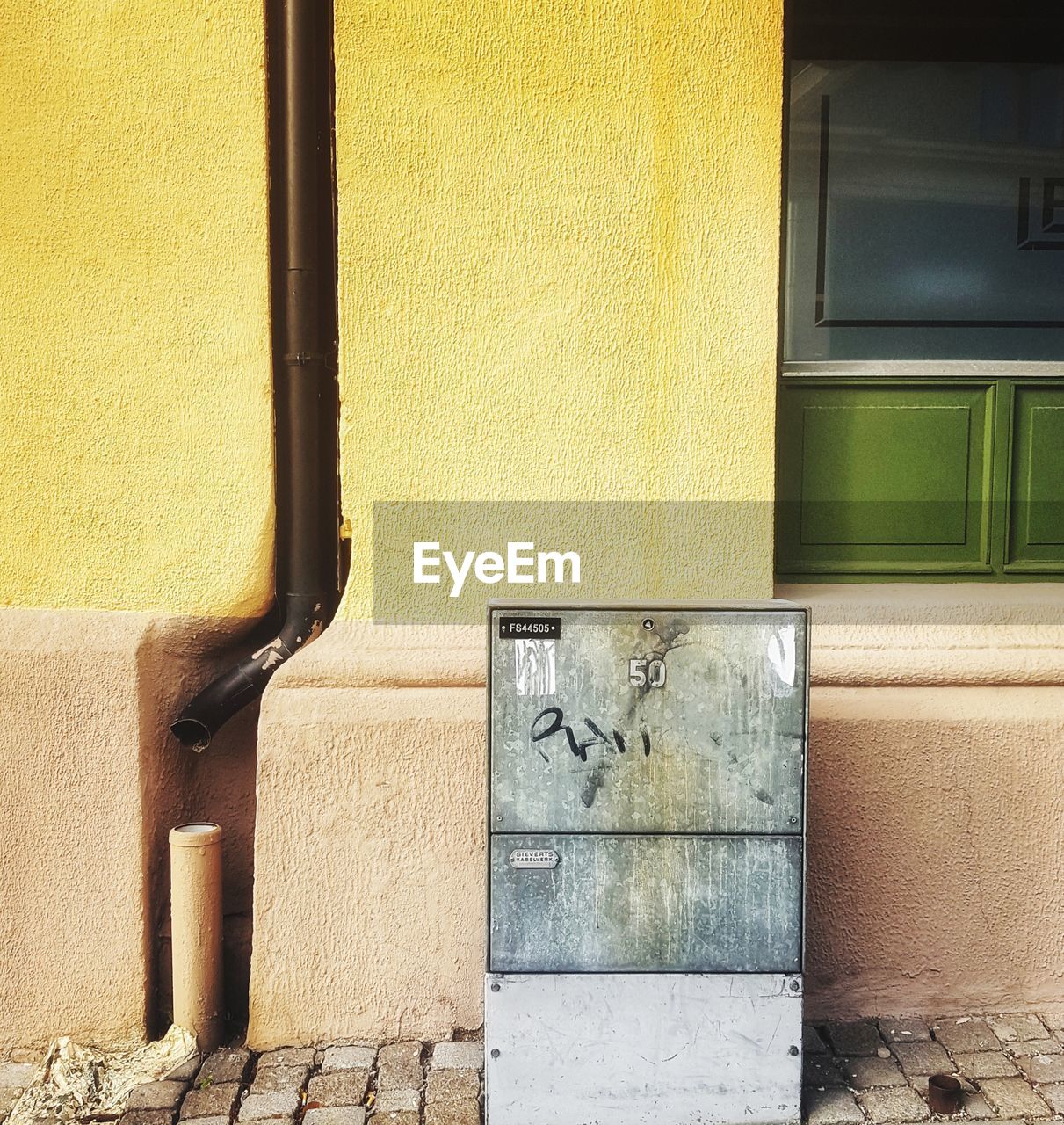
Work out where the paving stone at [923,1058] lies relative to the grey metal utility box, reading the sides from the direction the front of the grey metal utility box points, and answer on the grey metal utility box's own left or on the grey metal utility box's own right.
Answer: on the grey metal utility box's own left

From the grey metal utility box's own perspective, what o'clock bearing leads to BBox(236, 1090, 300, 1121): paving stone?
The paving stone is roughly at 3 o'clock from the grey metal utility box.

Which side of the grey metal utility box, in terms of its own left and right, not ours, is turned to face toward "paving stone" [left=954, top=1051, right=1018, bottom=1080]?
left

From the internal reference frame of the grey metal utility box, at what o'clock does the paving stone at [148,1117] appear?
The paving stone is roughly at 3 o'clock from the grey metal utility box.

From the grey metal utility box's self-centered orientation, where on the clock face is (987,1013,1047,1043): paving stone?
The paving stone is roughly at 8 o'clock from the grey metal utility box.

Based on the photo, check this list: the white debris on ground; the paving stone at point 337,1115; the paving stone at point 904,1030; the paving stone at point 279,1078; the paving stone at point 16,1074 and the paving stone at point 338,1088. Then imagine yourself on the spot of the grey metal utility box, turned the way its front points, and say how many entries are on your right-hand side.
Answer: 5

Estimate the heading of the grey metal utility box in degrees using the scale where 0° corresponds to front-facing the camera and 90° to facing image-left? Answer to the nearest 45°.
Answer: approximately 0°

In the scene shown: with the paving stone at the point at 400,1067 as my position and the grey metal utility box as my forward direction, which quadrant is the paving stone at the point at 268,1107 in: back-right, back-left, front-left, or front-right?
back-right

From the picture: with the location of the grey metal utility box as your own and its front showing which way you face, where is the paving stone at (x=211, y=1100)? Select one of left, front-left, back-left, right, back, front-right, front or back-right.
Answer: right

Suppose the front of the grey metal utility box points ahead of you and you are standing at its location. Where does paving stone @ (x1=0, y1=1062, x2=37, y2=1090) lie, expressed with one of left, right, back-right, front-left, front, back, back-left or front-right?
right

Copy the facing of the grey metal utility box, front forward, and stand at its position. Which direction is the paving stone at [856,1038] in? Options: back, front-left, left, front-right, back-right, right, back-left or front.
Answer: back-left

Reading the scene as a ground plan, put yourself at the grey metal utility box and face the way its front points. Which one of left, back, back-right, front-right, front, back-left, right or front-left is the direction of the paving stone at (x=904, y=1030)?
back-left

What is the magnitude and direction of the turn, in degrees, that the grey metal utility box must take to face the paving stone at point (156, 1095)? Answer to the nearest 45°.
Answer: approximately 90° to its right

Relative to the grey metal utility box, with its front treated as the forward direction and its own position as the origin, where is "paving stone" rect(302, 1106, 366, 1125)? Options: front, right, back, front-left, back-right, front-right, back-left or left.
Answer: right

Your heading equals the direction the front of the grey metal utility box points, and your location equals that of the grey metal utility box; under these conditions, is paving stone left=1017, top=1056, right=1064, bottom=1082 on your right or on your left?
on your left
